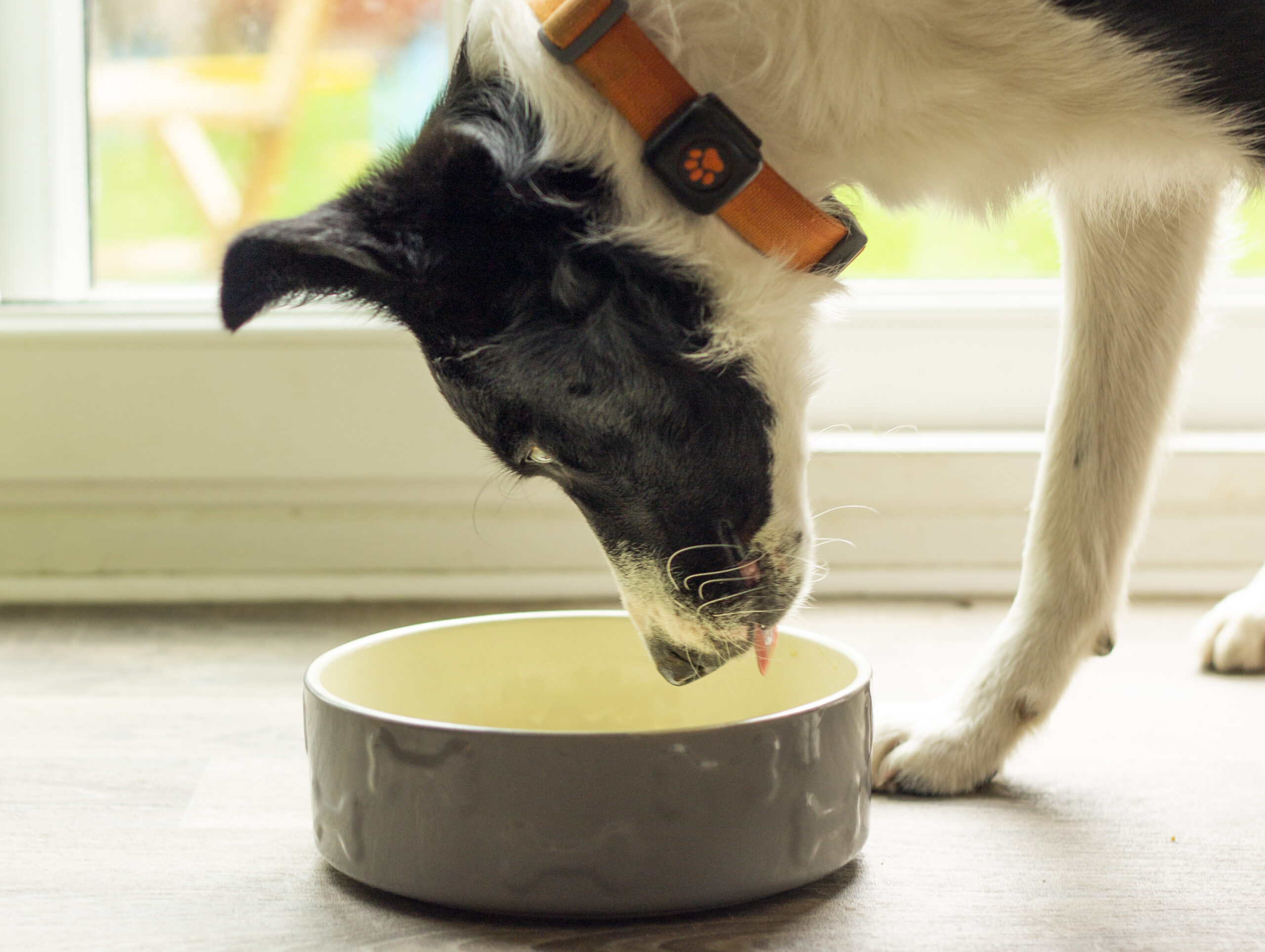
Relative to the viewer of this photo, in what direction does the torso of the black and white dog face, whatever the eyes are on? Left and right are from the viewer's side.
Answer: facing to the left of the viewer

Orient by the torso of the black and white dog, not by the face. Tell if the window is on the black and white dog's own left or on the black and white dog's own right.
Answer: on the black and white dog's own right
